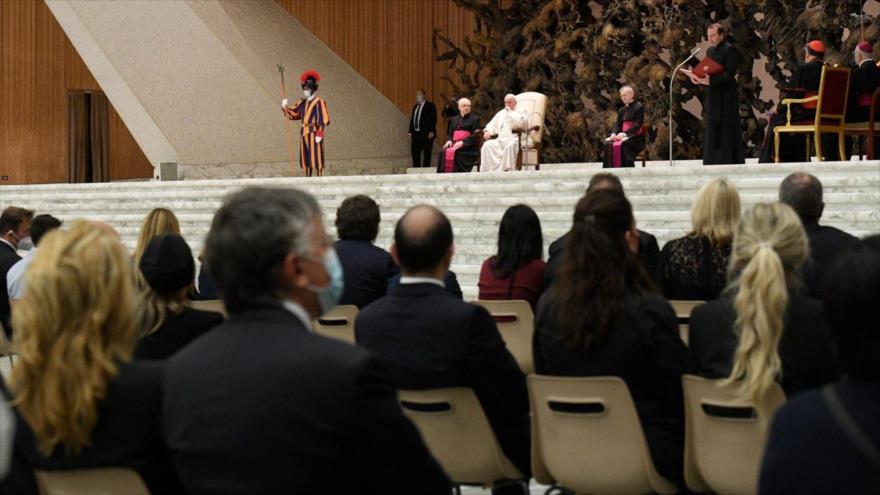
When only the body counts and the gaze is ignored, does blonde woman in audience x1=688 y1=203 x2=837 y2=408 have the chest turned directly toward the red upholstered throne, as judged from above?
yes

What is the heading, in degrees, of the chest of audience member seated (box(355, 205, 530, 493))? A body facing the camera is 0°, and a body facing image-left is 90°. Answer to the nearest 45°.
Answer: approximately 180°

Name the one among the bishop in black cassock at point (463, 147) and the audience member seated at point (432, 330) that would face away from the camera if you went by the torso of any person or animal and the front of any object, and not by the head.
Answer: the audience member seated

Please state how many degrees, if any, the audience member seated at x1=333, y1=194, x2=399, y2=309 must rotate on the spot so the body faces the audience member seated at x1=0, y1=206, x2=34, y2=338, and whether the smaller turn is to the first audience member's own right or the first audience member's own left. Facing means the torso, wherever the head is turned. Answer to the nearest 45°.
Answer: approximately 45° to the first audience member's own left

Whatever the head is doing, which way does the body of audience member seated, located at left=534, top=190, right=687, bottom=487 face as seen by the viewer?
away from the camera

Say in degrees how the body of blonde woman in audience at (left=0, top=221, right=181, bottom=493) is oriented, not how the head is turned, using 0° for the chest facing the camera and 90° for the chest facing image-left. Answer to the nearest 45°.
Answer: approximately 180°

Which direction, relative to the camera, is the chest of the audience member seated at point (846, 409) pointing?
away from the camera

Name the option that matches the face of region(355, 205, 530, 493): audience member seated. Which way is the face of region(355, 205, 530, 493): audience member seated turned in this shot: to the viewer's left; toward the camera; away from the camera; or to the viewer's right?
away from the camera

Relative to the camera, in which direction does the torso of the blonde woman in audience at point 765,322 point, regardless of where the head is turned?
away from the camera

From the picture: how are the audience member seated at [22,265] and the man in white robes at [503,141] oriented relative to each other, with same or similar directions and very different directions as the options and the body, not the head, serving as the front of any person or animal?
very different directions

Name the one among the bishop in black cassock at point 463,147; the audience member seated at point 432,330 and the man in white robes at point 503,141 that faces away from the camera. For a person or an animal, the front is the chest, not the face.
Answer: the audience member seated

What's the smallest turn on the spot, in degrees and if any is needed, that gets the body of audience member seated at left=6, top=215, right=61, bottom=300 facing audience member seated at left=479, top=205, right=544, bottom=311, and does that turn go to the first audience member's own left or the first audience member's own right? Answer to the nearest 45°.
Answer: approximately 90° to the first audience member's own right

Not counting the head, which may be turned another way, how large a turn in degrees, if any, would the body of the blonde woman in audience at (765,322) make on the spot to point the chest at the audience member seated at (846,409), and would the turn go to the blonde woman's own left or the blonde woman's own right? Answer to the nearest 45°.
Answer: approximately 180°

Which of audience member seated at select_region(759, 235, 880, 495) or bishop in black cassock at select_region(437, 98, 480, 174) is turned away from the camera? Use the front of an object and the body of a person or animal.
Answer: the audience member seated

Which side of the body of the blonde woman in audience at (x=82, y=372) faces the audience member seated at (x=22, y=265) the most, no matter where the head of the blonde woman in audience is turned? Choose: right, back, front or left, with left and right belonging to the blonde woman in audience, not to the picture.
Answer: front

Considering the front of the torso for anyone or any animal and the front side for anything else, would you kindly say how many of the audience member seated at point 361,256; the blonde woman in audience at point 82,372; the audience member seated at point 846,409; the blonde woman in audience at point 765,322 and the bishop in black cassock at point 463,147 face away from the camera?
4

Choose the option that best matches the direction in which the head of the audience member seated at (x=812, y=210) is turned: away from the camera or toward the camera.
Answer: away from the camera

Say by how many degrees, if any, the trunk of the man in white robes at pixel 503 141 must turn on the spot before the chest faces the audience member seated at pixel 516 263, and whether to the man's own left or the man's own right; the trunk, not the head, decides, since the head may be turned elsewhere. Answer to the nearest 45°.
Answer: approximately 45° to the man's own left
